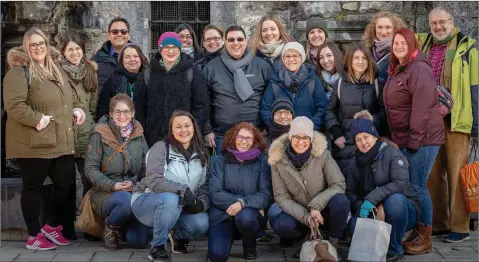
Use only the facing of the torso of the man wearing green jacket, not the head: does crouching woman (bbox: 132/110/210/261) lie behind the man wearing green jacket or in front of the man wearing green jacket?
in front

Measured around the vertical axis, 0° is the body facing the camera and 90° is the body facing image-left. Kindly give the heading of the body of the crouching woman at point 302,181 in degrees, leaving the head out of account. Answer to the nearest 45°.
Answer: approximately 0°

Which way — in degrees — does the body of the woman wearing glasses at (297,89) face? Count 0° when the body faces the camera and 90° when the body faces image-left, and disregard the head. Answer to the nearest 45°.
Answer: approximately 0°

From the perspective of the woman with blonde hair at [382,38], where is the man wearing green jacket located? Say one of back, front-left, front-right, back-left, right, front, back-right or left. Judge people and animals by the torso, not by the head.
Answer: left

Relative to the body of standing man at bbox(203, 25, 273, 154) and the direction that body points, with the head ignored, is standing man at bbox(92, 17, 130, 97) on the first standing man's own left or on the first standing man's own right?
on the first standing man's own right
